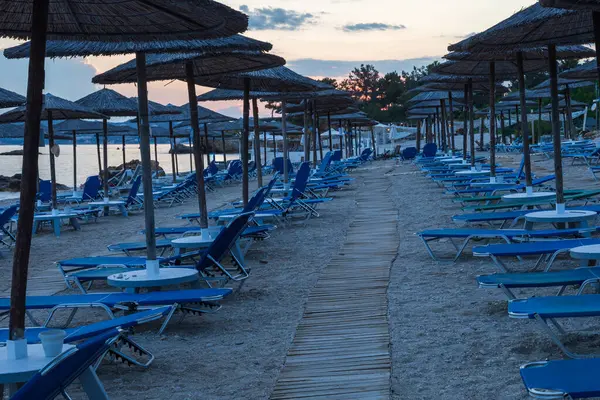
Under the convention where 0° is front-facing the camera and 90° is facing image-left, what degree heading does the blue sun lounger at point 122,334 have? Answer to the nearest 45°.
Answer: approximately 90°

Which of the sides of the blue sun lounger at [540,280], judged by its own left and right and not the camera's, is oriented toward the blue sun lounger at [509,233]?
right

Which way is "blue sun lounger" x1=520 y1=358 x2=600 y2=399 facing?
to the viewer's left

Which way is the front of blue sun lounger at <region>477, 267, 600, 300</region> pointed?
to the viewer's left

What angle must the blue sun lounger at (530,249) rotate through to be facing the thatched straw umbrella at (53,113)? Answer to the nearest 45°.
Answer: approximately 45° to its right

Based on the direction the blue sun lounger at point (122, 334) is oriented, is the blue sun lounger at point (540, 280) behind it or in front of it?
behind

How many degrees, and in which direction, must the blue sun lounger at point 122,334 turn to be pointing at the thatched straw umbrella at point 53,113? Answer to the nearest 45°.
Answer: approximately 90° to its right

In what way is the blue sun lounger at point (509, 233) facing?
to the viewer's left

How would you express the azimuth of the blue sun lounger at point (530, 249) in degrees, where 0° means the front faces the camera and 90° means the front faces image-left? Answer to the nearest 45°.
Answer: approximately 90°
